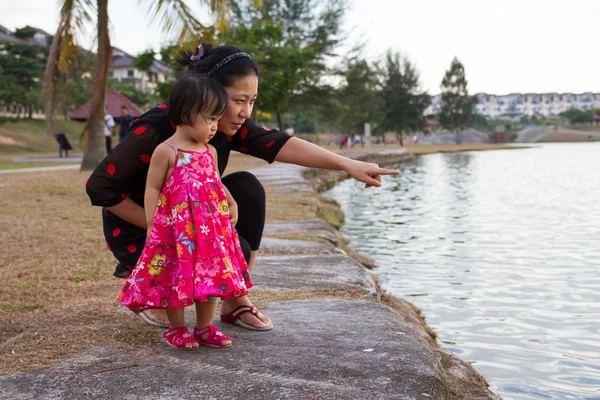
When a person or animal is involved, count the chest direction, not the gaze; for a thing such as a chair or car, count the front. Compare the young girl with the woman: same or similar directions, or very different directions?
same or similar directions

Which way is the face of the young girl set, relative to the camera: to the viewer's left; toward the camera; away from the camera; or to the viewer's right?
to the viewer's right

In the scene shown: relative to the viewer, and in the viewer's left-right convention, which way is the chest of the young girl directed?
facing the viewer and to the right of the viewer

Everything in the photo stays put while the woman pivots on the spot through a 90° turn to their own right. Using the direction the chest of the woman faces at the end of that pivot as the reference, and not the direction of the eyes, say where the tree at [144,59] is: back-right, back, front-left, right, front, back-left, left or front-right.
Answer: back-right

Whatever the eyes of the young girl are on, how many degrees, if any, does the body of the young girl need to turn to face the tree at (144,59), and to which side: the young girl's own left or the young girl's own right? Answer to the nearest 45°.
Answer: approximately 135° to the young girl's own left

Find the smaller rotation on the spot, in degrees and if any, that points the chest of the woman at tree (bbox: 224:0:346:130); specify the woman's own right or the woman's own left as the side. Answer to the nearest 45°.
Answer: approximately 135° to the woman's own left

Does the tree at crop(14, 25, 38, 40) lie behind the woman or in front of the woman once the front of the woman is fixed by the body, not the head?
behind

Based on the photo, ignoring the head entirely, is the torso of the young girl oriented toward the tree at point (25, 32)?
no

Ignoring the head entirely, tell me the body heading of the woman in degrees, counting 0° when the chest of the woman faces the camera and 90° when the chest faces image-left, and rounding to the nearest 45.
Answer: approximately 315°

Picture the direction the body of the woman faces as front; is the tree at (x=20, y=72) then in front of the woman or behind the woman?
behind

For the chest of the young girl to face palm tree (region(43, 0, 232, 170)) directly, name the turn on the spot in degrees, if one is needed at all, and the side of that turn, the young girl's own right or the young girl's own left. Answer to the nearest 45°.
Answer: approximately 135° to the young girl's own left

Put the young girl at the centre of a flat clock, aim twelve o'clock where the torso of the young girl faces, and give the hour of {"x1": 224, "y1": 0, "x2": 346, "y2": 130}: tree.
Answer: The tree is roughly at 8 o'clock from the young girl.

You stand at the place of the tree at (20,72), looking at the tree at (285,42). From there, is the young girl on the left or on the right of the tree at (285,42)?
right

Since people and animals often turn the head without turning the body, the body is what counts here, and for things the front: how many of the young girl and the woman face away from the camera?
0
